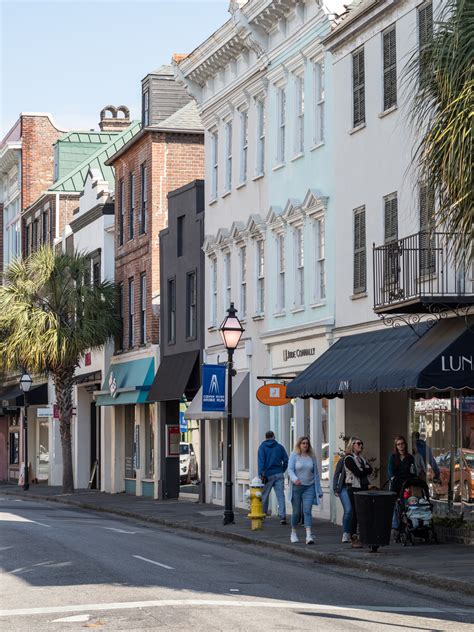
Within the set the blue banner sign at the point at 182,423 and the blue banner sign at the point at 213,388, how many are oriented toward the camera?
2

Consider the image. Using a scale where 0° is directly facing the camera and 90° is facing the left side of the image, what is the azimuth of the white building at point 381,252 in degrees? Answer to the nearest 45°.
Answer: approximately 45°

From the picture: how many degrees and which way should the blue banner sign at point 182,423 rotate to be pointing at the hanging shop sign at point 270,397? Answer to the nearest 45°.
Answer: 0° — it already faces it

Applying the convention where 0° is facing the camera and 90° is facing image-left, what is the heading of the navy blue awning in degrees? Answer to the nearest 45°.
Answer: approximately 45°

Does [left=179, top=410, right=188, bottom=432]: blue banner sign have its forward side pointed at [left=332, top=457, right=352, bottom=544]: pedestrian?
yes

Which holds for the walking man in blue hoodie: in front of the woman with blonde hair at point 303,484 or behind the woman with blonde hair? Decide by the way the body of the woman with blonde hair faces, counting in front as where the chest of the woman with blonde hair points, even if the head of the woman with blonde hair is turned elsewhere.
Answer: behind

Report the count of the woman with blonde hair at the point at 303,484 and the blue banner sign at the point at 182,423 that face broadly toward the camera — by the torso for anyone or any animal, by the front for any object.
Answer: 2

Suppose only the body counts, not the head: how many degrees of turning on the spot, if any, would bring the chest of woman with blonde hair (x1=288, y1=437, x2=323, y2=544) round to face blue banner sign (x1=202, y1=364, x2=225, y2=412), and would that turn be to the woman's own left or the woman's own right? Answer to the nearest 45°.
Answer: approximately 180°

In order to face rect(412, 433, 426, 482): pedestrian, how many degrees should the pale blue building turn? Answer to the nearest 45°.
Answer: approximately 45° to its left
